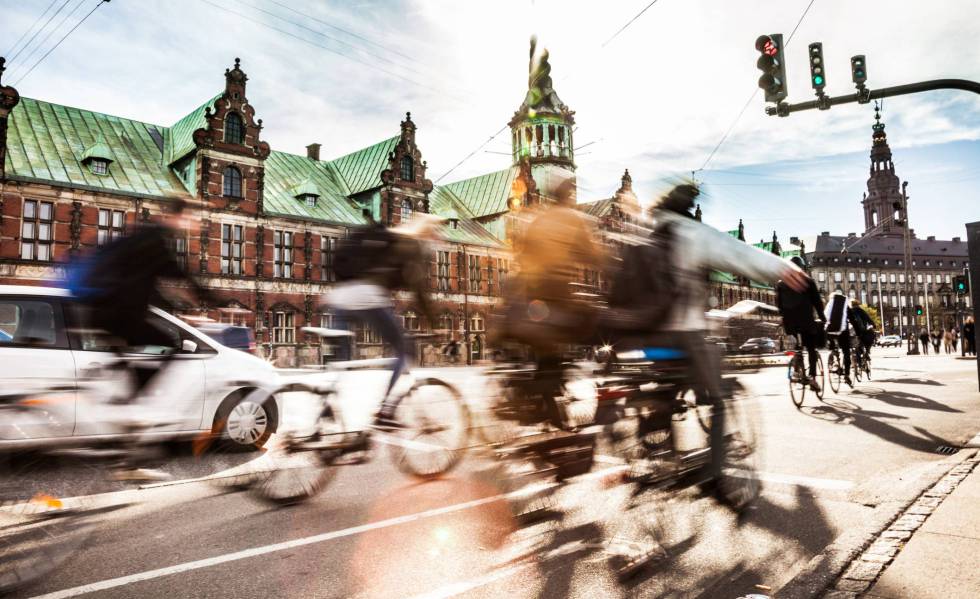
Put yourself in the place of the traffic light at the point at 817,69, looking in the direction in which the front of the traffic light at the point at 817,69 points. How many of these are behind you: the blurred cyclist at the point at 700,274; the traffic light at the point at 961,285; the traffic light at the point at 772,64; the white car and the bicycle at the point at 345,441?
1

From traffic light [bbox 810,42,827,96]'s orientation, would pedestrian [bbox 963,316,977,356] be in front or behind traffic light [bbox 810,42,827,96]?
behind

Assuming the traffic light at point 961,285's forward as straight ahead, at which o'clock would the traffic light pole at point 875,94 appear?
The traffic light pole is roughly at 12 o'clock from the traffic light.

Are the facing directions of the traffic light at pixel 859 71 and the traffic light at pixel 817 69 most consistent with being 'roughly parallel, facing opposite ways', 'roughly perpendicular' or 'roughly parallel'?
roughly parallel

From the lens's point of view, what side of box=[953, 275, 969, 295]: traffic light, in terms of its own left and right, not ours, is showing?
front

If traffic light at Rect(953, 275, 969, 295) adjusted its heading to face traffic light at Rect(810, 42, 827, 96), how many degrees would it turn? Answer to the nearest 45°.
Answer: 0° — it already faces it

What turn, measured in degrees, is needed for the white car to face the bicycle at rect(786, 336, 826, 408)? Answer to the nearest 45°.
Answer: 0° — it already faces it

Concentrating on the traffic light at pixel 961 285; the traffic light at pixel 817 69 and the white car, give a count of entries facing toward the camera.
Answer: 2

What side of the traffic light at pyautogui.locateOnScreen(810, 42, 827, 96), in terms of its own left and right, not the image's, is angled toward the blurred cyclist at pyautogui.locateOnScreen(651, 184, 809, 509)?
front

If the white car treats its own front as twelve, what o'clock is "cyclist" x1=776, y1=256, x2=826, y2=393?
The cyclist is roughly at 12 o'clock from the white car.

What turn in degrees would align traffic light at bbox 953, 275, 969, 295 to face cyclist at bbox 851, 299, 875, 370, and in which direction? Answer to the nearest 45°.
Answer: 0° — it already faces them

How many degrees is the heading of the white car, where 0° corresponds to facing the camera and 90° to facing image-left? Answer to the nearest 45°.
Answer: approximately 270°

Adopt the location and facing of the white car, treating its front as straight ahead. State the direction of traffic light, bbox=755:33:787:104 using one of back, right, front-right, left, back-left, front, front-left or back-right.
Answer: front

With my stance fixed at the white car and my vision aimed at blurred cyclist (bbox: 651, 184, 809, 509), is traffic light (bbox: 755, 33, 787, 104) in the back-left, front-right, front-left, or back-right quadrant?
front-left

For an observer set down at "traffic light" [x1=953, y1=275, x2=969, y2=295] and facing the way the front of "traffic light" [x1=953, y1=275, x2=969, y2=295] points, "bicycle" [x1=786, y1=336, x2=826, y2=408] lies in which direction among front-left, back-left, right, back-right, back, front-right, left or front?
front
